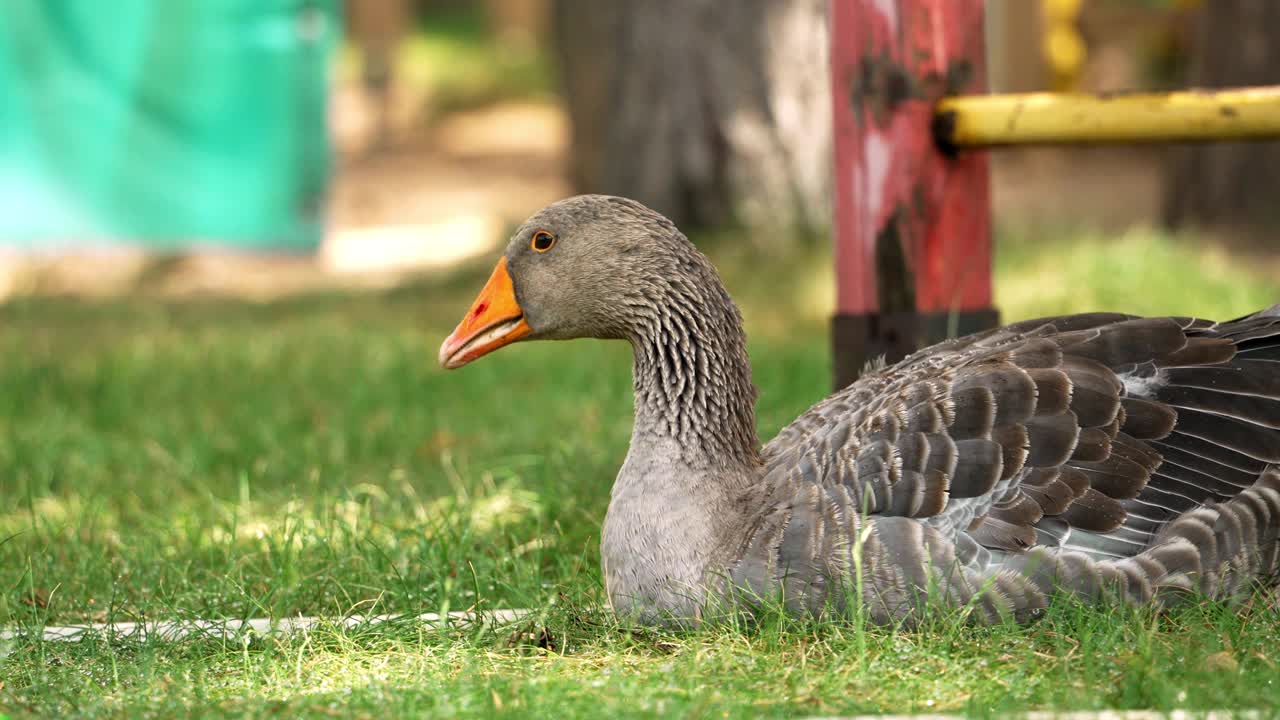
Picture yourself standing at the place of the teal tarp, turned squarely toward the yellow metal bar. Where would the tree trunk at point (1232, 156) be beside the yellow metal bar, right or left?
left

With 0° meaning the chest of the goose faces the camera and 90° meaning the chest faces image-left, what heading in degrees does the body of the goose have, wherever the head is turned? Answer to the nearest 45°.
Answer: approximately 90°

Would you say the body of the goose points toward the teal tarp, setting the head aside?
no

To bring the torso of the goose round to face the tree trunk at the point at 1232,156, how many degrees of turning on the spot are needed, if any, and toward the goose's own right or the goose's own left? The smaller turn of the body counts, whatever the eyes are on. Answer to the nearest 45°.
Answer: approximately 90° to the goose's own right

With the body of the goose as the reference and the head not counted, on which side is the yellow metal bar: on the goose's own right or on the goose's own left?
on the goose's own right

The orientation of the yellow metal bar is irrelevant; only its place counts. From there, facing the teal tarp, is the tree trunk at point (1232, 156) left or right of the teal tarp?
right

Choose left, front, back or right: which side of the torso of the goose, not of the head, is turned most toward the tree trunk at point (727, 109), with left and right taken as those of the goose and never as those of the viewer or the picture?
right

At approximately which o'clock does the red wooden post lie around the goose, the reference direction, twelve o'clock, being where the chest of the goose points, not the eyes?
The red wooden post is roughly at 3 o'clock from the goose.
